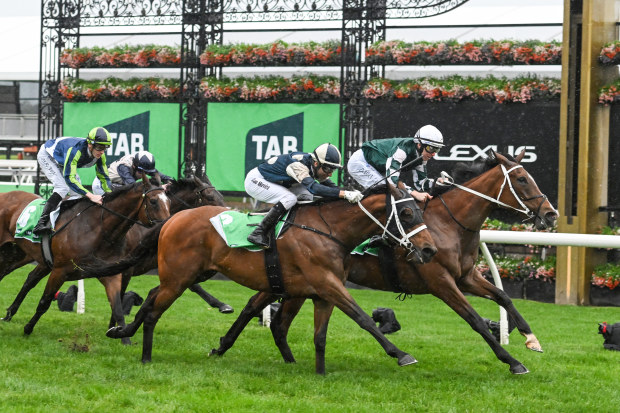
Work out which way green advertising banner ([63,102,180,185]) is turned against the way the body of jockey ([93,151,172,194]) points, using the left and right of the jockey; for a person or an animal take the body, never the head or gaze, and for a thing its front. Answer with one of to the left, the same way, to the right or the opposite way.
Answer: to the right

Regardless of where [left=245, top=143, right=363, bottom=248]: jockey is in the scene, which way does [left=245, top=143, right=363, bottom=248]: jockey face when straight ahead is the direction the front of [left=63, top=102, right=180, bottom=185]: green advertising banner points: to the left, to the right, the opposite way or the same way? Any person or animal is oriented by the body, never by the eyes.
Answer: to the left

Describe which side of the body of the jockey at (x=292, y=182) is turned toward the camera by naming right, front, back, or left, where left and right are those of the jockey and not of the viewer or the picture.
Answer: right

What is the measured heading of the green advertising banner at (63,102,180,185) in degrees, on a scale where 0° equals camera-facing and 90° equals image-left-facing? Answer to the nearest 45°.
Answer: approximately 0°

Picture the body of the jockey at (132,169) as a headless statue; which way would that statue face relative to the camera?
to the viewer's right

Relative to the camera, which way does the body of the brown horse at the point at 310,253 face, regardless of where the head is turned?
to the viewer's right

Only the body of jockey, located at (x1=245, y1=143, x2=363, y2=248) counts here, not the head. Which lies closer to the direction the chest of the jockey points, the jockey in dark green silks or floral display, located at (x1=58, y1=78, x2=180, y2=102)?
the jockey in dark green silks

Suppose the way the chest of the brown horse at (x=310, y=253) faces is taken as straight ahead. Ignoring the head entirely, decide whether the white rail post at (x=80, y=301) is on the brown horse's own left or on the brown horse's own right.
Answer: on the brown horse's own left
